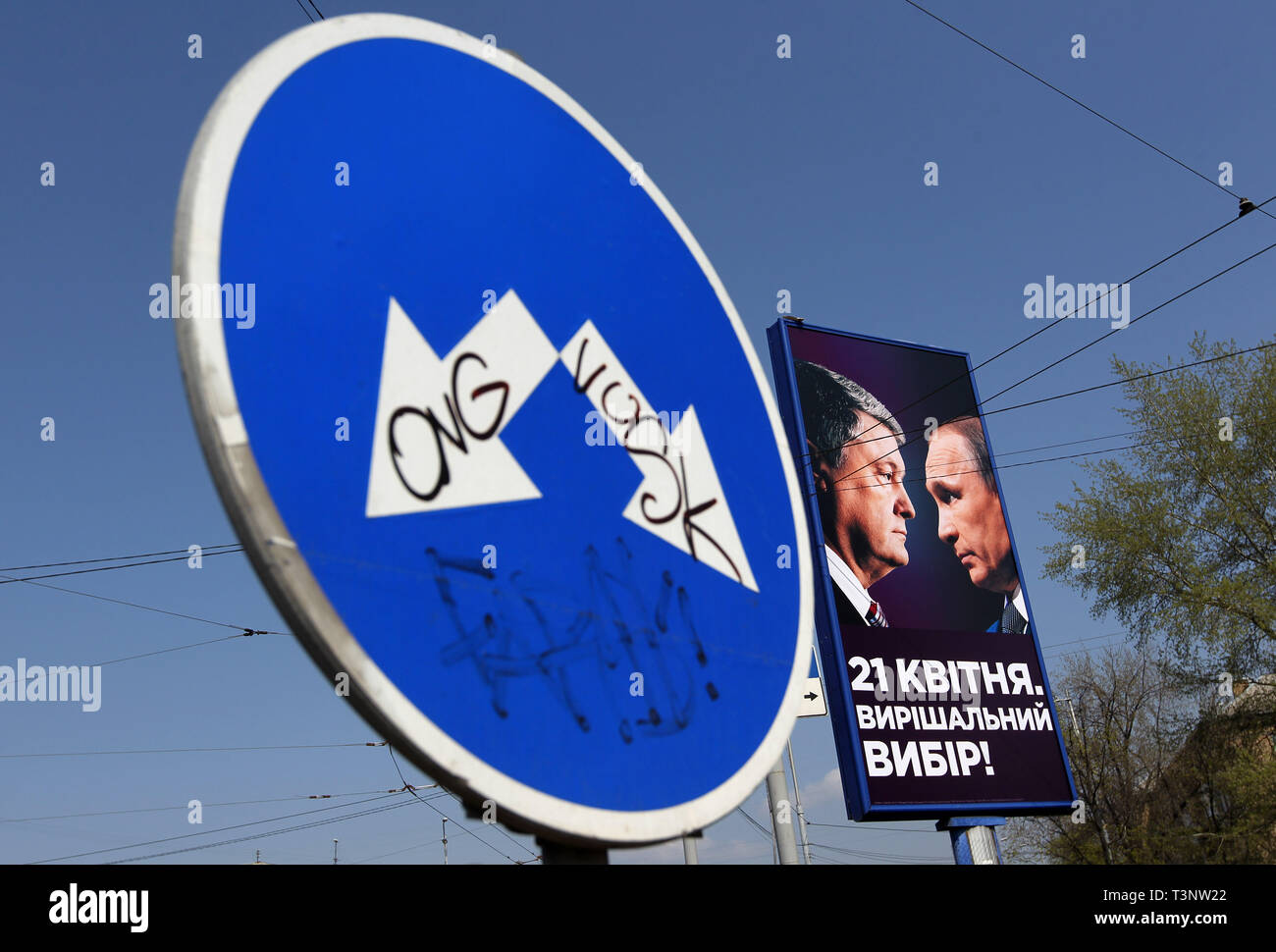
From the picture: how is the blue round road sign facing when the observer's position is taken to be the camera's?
facing the viewer and to the right of the viewer

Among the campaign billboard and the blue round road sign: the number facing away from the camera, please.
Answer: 0

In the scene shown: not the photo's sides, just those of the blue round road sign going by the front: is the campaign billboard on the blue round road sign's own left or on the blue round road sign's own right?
on the blue round road sign's own left

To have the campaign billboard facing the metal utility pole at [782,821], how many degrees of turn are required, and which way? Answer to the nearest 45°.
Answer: approximately 90° to its right

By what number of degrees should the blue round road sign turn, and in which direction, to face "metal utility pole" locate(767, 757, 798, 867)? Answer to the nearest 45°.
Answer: approximately 135° to its left

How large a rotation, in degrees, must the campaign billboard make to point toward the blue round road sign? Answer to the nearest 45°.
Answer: approximately 45° to its right

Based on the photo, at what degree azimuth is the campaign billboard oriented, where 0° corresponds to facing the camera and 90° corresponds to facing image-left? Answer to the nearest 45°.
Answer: approximately 315°

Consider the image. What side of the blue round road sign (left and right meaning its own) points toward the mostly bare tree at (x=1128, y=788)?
left
